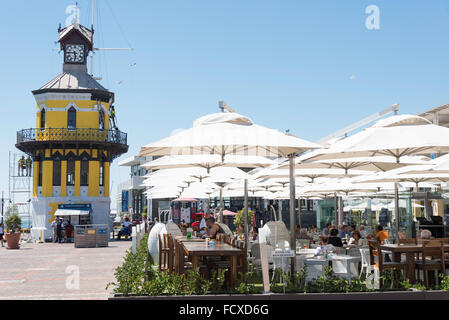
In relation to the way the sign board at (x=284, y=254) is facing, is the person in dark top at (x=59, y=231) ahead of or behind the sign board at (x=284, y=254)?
behind

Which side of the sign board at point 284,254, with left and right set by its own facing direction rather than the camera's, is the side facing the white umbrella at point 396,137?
left

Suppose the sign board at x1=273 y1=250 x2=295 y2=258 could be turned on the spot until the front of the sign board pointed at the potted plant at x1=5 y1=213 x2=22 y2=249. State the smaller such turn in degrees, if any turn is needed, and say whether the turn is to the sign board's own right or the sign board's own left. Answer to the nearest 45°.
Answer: approximately 135° to the sign board's own right

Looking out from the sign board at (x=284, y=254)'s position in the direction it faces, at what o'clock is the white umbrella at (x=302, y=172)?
The white umbrella is roughly at 6 o'clock from the sign board.

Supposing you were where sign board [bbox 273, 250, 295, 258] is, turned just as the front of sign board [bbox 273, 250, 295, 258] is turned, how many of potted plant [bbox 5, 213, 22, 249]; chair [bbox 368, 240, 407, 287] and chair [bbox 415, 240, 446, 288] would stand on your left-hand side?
2

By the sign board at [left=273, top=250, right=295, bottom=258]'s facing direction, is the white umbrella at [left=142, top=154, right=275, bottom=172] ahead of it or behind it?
behind

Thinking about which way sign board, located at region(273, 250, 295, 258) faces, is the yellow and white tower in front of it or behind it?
behind

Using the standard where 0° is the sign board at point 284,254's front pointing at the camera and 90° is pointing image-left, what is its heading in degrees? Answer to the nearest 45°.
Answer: approximately 0°

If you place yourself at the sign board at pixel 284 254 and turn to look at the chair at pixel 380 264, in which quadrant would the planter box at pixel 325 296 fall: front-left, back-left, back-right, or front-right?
front-right

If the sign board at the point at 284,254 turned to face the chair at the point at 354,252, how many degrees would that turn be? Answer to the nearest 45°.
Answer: approximately 135° to its left
